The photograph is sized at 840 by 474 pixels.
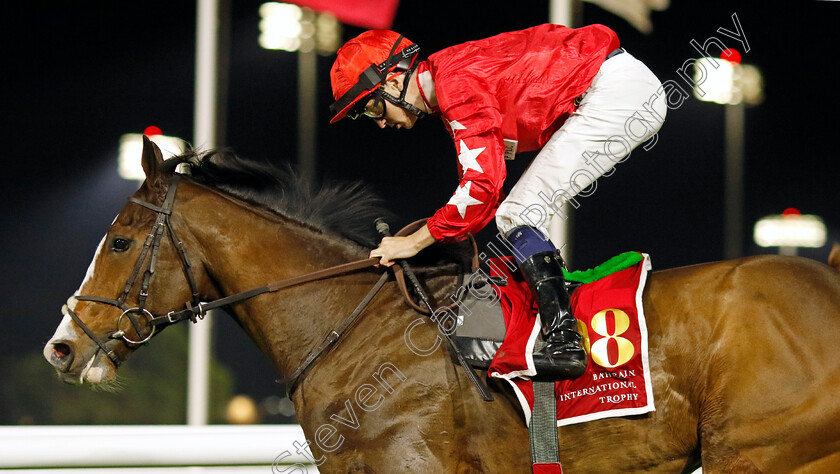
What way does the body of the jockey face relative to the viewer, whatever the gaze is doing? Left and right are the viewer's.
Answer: facing to the left of the viewer

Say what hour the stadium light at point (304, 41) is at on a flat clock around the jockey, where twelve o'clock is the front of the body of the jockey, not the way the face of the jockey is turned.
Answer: The stadium light is roughly at 2 o'clock from the jockey.

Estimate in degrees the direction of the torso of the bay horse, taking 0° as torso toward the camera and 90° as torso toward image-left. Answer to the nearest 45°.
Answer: approximately 90°

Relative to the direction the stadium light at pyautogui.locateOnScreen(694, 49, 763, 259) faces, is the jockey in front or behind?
in front

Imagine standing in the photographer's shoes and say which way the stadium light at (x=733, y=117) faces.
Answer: facing the viewer and to the left of the viewer

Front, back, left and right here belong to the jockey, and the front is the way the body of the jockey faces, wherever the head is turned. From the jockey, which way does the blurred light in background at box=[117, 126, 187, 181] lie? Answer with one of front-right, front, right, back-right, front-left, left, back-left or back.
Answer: front-right

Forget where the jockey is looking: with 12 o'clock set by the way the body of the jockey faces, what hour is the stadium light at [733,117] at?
The stadium light is roughly at 4 o'clock from the jockey.
